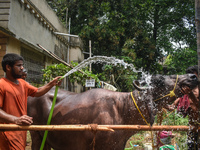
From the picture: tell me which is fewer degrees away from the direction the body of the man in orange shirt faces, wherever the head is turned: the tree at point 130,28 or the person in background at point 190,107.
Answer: the person in background

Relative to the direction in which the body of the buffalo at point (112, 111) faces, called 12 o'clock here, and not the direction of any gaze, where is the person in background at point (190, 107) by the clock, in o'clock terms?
The person in background is roughly at 11 o'clock from the buffalo.

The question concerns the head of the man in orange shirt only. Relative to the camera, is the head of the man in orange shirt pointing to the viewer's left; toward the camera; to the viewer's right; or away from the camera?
to the viewer's right

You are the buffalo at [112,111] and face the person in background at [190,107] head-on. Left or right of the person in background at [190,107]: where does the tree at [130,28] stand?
left

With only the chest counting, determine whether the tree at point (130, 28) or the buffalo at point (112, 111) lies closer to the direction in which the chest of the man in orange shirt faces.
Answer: the buffalo

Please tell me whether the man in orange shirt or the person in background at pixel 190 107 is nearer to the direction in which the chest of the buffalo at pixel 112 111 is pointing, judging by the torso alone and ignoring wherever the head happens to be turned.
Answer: the person in background

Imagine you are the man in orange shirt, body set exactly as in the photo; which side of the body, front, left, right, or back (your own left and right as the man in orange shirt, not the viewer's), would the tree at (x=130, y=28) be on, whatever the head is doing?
left

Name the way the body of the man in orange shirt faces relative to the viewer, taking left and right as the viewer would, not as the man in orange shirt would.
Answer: facing the viewer and to the right of the viewer

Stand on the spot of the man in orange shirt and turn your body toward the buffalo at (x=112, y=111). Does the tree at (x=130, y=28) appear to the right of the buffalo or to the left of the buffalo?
left

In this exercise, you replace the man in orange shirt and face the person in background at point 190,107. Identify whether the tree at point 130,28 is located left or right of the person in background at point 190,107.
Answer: left

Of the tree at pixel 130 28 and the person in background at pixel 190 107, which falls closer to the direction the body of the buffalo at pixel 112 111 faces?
the person in background

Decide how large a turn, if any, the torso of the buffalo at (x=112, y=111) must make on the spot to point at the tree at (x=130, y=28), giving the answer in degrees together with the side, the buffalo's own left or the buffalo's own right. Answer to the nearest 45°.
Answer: approximately 90° to the buffalo's own left

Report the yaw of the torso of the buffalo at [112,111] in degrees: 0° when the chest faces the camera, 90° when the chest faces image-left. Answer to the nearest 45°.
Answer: approximately 270°

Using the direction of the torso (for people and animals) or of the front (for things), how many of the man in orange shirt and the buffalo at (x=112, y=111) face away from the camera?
0
